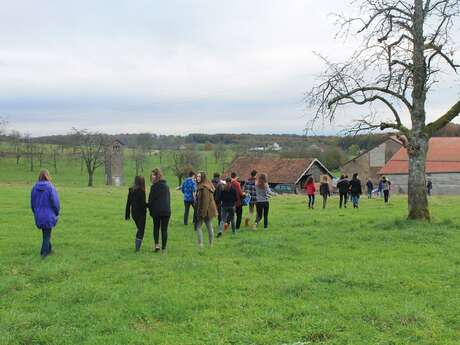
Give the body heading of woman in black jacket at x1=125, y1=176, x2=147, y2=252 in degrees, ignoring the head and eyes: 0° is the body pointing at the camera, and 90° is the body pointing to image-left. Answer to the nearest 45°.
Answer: approximately 180°

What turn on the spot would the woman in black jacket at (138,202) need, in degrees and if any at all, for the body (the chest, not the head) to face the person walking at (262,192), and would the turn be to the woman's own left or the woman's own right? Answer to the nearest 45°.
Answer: approximately 45° to the woman's own right

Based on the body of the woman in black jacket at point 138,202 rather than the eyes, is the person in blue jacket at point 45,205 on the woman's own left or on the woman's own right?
on the woman's own left

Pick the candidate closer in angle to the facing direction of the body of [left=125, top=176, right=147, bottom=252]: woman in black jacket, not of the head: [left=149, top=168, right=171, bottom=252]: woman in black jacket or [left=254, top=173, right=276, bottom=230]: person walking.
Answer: the person walking

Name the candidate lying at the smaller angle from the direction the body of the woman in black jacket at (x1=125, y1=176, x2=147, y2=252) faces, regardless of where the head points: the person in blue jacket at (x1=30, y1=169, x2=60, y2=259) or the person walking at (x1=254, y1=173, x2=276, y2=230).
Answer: the person walking

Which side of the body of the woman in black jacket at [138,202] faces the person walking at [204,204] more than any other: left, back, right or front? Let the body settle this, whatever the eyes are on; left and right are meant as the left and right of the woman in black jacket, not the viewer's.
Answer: right
